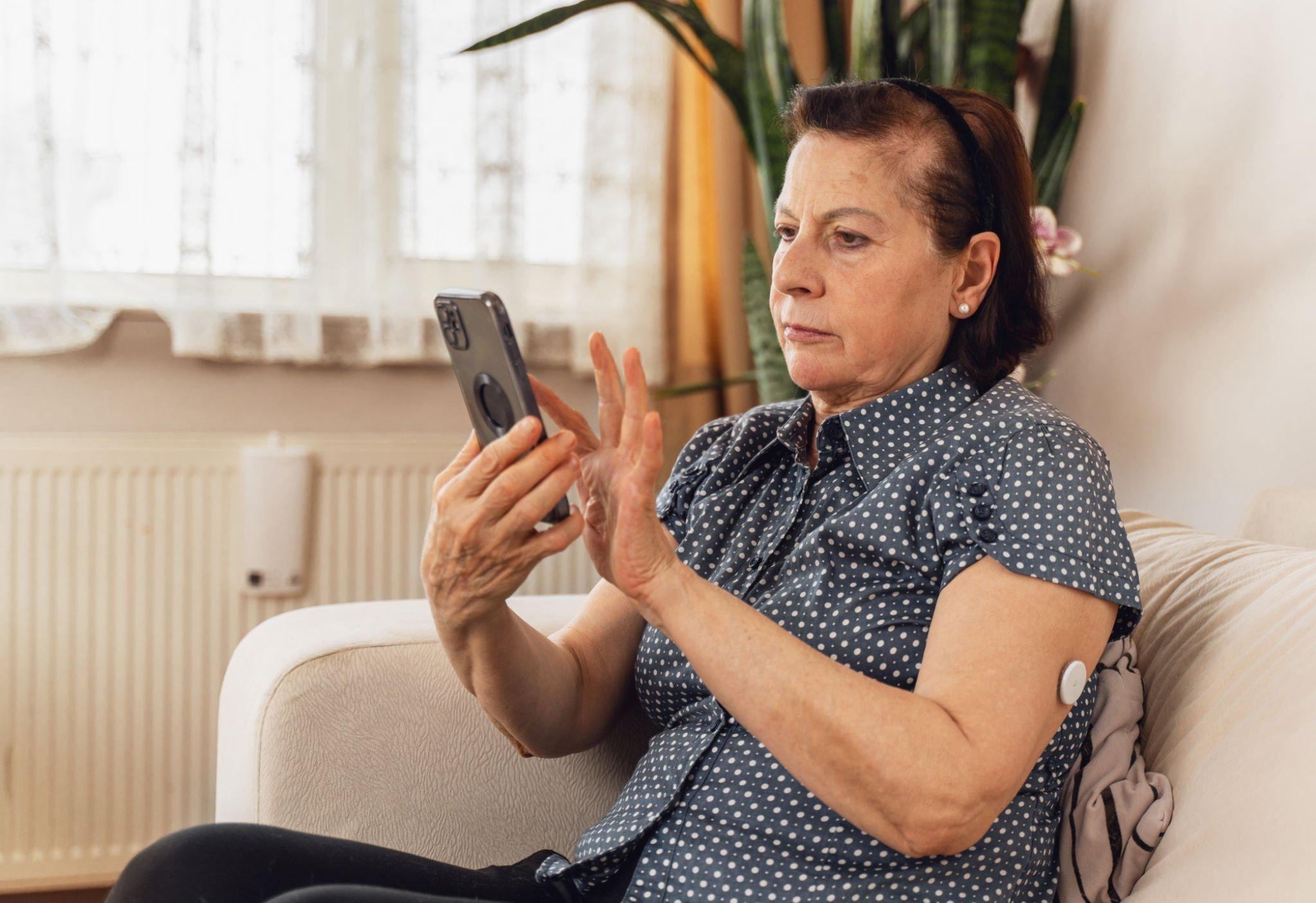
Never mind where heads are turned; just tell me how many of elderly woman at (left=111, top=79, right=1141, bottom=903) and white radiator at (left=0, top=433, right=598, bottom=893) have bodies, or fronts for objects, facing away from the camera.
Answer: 0

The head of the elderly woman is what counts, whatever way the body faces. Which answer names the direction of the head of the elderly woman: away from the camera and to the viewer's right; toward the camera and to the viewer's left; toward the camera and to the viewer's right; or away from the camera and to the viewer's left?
toward the camera and to the viewer's left

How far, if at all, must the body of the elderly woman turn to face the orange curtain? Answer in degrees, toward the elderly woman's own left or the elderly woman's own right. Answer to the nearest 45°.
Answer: approximately 135° to the elderly woman's own right

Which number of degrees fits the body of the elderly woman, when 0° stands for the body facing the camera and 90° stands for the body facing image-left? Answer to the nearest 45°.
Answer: approximately 45°

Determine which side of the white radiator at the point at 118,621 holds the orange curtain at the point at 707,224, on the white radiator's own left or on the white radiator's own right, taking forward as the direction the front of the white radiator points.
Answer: on the white radiator's own left

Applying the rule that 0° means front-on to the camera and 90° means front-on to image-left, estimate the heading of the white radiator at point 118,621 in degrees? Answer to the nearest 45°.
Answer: approximately 0°

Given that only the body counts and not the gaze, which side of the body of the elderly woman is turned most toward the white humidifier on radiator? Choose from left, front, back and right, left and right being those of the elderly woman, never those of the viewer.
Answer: right

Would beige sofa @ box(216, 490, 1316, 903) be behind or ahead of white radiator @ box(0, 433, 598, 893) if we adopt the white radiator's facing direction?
ahead
